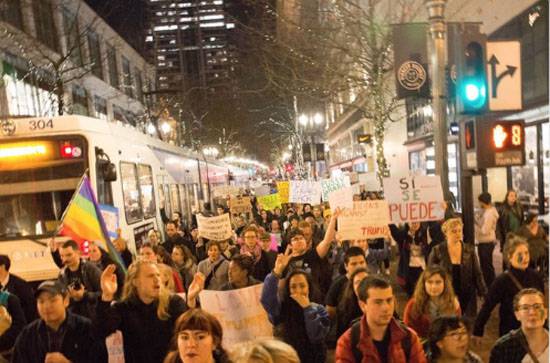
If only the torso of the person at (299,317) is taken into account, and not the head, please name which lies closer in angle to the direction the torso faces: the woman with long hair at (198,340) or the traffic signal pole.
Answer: the woman with long hair

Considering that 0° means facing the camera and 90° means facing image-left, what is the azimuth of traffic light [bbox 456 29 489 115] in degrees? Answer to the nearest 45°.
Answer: approximately 0°

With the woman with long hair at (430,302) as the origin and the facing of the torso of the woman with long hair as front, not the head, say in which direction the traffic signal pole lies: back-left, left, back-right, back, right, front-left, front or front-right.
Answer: back

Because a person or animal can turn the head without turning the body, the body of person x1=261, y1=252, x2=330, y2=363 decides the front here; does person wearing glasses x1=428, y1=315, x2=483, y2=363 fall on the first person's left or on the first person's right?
on the first person's left

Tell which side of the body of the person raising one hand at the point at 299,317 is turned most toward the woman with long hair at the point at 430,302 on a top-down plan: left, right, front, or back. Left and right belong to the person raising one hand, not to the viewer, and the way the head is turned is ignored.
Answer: left

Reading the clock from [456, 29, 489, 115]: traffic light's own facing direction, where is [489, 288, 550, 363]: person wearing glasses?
The person wearing glasses is roughly at 12 o'clock from the traffic light.

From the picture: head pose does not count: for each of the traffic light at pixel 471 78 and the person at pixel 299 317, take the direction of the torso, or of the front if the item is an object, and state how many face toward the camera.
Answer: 2

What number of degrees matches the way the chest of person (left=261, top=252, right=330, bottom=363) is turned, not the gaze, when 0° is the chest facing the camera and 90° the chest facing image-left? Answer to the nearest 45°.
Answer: approximately 0°

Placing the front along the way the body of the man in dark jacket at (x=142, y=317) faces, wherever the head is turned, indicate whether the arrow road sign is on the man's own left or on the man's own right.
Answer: on the man's own left

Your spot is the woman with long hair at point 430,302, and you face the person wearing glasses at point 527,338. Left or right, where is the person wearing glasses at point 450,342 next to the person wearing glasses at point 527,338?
right
